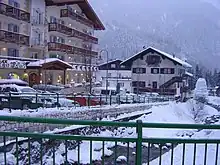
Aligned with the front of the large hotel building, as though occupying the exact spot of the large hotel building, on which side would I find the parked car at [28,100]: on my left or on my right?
on my right

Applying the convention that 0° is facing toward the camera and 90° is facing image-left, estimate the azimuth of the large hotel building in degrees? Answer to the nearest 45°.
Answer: approximately 315°

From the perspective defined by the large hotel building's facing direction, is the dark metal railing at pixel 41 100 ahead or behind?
ahead
